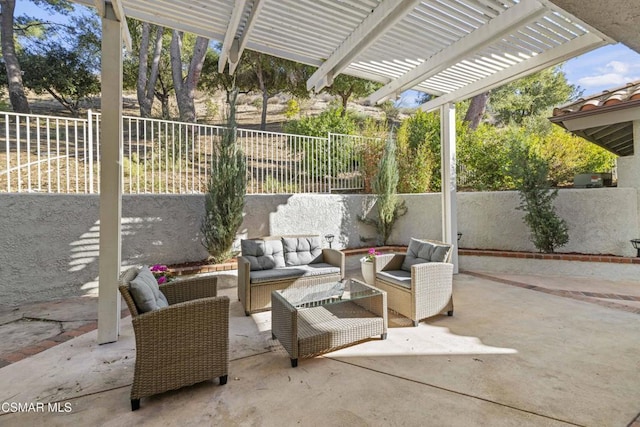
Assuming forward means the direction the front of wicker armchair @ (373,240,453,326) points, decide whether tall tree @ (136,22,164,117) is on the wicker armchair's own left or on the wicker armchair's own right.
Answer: on the wicker armchair's own right

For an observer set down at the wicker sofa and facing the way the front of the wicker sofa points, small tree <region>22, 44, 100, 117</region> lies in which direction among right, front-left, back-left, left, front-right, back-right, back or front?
back

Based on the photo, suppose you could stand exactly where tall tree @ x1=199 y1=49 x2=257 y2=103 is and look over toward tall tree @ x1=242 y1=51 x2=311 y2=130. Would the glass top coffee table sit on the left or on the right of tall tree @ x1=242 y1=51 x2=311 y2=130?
right

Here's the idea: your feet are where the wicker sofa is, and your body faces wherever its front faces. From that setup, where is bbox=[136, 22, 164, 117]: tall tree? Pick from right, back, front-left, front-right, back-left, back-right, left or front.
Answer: back

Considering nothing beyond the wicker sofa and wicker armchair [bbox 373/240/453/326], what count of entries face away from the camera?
0

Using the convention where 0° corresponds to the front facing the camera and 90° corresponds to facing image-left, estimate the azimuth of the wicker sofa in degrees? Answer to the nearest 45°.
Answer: approximately 315°

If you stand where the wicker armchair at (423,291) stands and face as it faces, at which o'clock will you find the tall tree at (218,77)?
The tall tree is roughly at 3 o'clock from the wicker armchair.

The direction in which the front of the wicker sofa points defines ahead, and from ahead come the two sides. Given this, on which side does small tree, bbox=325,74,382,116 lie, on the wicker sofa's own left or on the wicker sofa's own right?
on the wicker sofa's own left

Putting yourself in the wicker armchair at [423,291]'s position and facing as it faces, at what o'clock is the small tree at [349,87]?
The small tree is roughly at 4 o'clock from the wicker armchair.

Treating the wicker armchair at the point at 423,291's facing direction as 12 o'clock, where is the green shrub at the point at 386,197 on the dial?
The green shrub is roughly at 4 o'clock from the wicker armchair.

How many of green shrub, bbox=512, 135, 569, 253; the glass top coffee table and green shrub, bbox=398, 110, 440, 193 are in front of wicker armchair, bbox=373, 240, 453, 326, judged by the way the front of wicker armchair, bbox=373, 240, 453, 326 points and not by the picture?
1

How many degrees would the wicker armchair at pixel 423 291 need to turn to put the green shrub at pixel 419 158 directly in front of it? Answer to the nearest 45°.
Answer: approximately 135° to its right

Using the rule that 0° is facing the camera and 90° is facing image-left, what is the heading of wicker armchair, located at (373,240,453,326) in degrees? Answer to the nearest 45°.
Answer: approximately 45°

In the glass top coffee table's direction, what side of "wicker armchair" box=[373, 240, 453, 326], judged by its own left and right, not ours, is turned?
front

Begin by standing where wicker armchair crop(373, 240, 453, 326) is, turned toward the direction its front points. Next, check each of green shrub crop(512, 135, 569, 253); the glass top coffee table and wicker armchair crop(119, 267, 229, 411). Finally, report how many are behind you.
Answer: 1

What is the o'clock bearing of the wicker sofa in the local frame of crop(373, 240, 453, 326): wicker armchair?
The wicker sofa is roughly at 2 o'clock from the wicker armchair.

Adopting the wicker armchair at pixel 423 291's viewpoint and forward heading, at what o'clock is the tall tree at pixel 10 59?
The tall tree is roughly at 2 o'clock from the wicker armchair.

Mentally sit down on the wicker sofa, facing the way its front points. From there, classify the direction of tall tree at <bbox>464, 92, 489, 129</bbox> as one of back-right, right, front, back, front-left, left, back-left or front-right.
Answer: left
